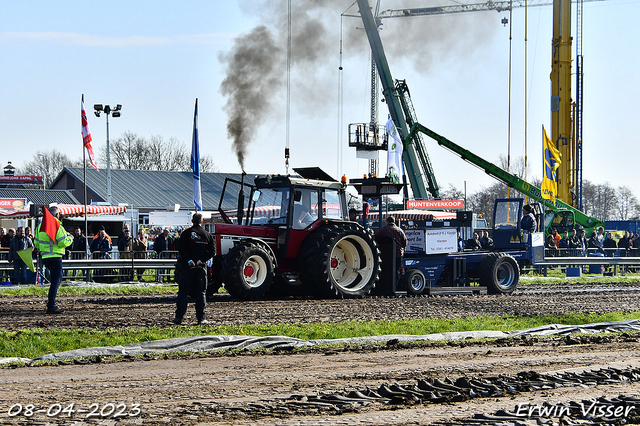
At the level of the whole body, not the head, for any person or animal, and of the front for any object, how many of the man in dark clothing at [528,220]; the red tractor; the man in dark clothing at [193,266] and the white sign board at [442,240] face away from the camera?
1

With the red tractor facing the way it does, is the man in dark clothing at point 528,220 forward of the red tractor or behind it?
behind

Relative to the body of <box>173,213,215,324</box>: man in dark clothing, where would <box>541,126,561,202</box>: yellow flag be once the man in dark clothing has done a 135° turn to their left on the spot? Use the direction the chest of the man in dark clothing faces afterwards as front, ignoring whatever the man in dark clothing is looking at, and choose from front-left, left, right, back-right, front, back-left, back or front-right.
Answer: back

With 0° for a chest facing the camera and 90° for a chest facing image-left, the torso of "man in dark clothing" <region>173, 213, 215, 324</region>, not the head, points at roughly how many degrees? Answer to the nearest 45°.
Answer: approximately 180°

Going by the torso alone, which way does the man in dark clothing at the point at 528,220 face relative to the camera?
to the viewer's left

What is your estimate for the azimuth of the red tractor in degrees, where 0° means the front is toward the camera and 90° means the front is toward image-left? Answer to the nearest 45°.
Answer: approximately 45°

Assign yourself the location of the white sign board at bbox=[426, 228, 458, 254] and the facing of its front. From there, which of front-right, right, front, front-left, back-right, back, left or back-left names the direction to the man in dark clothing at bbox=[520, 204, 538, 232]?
back-left

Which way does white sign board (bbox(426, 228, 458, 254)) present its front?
toward the camera

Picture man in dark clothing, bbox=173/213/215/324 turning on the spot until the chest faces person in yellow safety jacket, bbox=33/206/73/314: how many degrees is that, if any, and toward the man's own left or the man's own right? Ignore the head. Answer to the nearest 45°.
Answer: approximately 45° to the man's own left

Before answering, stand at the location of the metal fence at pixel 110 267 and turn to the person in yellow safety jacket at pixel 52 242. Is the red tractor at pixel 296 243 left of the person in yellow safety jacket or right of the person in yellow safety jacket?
left

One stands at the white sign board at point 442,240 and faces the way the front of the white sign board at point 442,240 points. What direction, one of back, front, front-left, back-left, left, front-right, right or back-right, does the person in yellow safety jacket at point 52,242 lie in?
front-right

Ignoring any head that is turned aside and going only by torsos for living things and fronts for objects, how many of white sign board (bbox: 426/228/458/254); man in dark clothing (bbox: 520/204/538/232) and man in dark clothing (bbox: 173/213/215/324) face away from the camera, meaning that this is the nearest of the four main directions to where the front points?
1

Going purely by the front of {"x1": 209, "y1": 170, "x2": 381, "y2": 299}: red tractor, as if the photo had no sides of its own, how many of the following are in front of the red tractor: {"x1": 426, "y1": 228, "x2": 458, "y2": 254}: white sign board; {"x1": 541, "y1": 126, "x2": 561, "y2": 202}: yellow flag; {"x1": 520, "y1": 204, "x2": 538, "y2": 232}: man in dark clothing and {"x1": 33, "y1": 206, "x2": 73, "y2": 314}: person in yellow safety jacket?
1

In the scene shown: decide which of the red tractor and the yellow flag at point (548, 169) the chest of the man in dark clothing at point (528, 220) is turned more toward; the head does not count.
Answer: the red tractor
